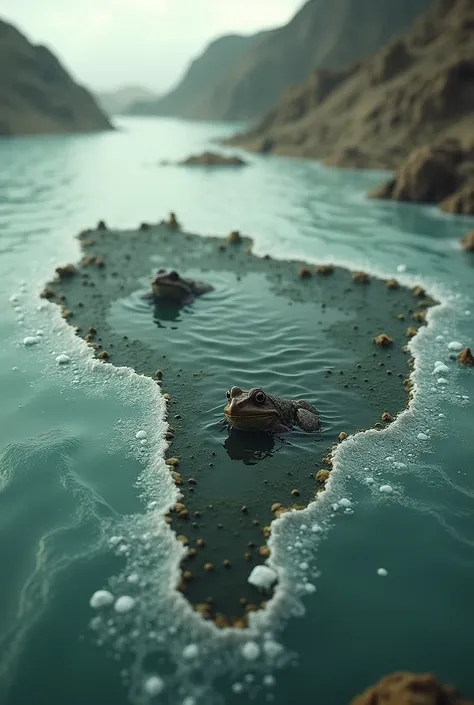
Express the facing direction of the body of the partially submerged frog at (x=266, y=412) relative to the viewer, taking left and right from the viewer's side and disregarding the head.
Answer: facing the viewer and to the left of the viewer

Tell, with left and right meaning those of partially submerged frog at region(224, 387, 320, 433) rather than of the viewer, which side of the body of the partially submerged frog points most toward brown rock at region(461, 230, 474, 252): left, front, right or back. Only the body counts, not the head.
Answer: back

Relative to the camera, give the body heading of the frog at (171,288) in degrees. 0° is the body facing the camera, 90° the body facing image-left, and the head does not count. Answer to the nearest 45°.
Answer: approximately 45°

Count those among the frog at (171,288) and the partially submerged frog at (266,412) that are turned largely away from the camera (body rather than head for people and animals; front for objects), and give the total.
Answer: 0

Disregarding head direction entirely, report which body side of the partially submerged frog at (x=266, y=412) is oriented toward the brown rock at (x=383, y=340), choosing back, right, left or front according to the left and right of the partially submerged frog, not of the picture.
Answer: back

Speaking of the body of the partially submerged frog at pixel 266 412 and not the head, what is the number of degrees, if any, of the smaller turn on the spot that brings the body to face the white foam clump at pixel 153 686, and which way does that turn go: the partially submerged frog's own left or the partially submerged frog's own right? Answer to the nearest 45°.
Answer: approximately 45° to the partially submerged frog's own left

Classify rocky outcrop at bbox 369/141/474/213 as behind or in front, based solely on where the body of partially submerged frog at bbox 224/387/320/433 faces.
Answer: behind

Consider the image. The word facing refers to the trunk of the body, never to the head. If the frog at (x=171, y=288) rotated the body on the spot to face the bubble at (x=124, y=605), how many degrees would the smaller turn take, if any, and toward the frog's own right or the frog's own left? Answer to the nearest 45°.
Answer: approximately 45° to the frog's own left

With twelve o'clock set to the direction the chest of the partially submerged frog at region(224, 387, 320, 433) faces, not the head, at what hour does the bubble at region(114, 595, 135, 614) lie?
The bubble is roughly at 11 o'clock from the partially submerged frog.

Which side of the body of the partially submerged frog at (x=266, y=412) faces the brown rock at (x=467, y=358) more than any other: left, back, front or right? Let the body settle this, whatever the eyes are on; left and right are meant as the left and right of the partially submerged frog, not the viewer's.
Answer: back

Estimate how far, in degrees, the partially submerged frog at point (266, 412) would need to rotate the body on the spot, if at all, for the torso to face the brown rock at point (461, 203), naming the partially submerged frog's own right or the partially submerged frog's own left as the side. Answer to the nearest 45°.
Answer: approximately 180°

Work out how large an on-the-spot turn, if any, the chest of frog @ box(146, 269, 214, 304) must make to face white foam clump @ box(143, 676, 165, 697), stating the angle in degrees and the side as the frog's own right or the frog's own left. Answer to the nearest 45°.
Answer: approximately 45° to the frog's own left

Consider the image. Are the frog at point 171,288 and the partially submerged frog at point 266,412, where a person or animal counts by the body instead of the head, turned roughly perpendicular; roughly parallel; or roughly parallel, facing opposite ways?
roughly parallel

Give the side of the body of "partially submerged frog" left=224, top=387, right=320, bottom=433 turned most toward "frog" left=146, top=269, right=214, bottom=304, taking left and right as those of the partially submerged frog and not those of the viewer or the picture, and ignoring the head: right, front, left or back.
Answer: right
